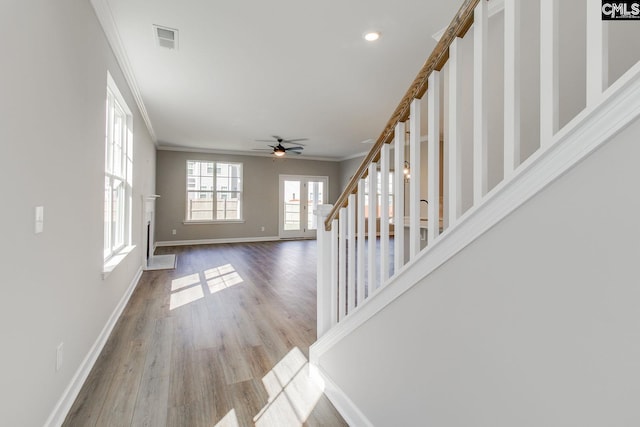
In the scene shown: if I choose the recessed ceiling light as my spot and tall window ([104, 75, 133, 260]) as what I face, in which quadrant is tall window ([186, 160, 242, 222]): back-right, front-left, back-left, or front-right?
front-right

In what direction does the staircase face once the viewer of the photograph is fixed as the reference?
facing away from the viewer and to the left of the viewer

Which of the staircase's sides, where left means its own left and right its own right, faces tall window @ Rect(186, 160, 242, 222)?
front

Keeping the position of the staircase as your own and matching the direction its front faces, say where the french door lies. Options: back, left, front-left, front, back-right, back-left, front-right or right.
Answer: front

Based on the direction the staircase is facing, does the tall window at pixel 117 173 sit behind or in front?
in front
